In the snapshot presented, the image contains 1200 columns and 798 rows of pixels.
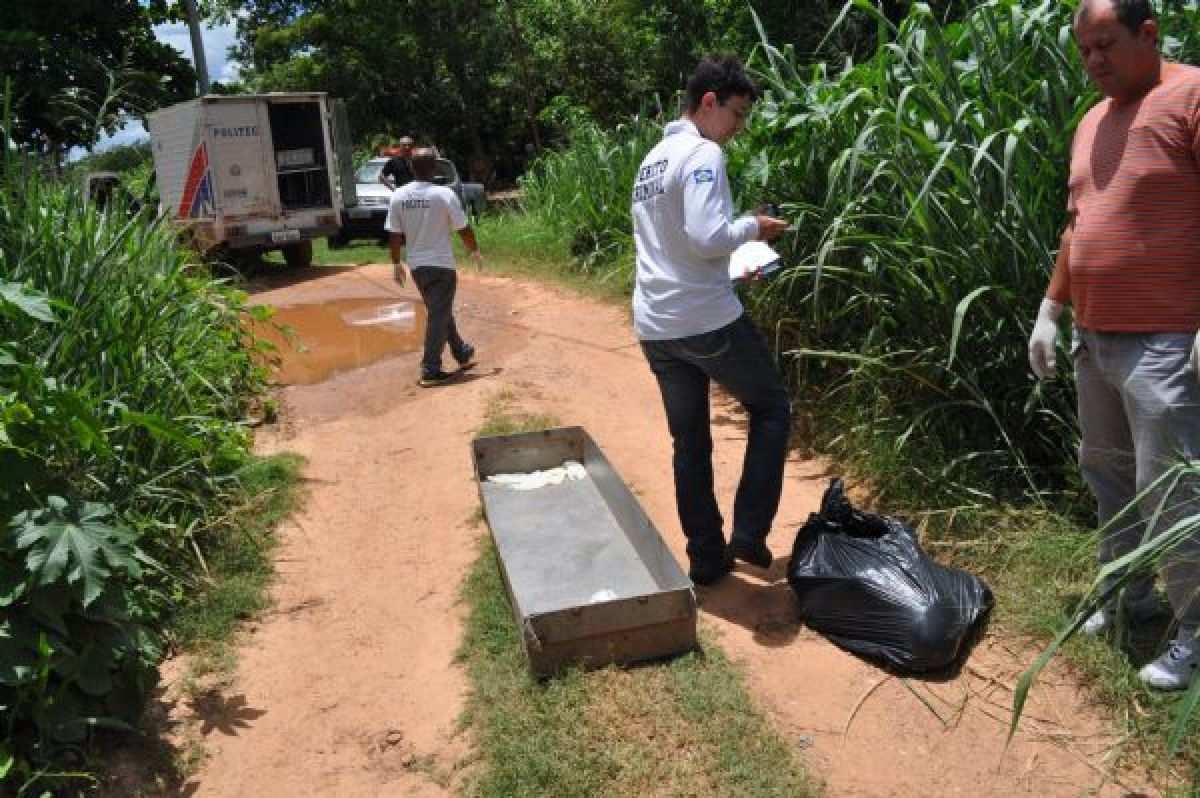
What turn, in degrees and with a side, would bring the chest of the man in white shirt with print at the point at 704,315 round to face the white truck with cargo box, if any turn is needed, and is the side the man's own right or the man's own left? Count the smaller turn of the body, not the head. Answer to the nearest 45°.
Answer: approximately 90° to the man's own left

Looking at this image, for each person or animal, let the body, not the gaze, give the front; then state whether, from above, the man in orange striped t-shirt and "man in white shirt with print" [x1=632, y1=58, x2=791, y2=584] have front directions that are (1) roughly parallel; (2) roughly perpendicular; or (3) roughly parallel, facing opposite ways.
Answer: roughly parallel, facing opposite ways

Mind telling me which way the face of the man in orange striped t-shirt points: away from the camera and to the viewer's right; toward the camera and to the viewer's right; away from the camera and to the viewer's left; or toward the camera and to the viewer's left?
toward the camera and to the viewer's left

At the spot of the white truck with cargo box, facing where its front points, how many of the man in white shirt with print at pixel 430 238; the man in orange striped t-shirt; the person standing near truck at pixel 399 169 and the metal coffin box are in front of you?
0

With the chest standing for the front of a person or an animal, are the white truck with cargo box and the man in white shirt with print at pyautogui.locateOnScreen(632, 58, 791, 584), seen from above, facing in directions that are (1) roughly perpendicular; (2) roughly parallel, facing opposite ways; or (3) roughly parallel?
roughly perpendicular

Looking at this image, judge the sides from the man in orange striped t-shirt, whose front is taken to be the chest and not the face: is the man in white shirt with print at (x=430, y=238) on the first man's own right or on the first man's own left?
on the first man's own right

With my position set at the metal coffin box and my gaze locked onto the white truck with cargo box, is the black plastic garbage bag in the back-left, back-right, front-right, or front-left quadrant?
back-right

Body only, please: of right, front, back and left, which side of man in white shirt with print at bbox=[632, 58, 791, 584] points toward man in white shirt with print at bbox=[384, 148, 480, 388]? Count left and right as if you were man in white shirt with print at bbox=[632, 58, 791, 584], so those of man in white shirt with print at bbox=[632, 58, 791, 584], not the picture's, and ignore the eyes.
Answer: left

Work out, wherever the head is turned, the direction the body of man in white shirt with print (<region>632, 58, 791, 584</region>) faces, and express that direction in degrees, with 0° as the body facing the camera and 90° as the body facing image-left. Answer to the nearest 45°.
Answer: approximately 225°

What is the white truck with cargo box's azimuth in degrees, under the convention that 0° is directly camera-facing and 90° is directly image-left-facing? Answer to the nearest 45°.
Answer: approximately 135°

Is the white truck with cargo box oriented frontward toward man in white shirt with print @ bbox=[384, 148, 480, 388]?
no

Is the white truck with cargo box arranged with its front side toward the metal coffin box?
no

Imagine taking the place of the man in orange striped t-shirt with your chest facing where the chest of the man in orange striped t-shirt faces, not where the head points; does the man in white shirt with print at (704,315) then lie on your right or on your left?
on your right

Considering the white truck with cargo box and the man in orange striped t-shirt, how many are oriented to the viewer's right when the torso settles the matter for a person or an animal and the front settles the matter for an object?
0

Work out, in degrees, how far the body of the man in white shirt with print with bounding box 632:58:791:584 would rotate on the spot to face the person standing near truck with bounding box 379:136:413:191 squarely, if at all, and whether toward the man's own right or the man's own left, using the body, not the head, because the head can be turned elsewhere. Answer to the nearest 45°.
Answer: approximately 45° to the man's own left

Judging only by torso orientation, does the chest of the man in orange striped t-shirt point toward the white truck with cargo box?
no
